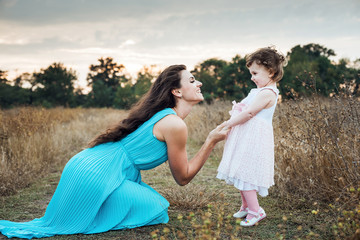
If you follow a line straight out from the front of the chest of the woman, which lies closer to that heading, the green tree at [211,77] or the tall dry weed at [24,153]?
the green tree

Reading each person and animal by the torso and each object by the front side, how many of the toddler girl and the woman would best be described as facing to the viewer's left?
1

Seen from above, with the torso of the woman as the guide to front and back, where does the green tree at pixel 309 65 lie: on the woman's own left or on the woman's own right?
on the woman's own left

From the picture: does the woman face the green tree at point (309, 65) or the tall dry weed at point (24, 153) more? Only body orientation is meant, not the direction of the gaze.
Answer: the green tree

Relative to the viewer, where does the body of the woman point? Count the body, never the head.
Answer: to the viewer's right

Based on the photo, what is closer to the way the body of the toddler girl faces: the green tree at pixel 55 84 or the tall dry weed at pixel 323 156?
the green tree

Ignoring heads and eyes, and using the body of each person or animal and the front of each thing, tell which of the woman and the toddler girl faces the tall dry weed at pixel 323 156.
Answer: the woman

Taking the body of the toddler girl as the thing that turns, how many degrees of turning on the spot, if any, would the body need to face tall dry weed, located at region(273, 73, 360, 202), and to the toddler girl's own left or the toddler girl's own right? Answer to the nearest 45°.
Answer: approximately 135° to the toddler girl's own right

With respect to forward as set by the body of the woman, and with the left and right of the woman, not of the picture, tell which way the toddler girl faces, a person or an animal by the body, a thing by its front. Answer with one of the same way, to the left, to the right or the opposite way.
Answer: the opposite way

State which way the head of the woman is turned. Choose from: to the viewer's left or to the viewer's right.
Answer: to the viewer's right

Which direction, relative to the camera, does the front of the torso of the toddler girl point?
to the viewer's left
